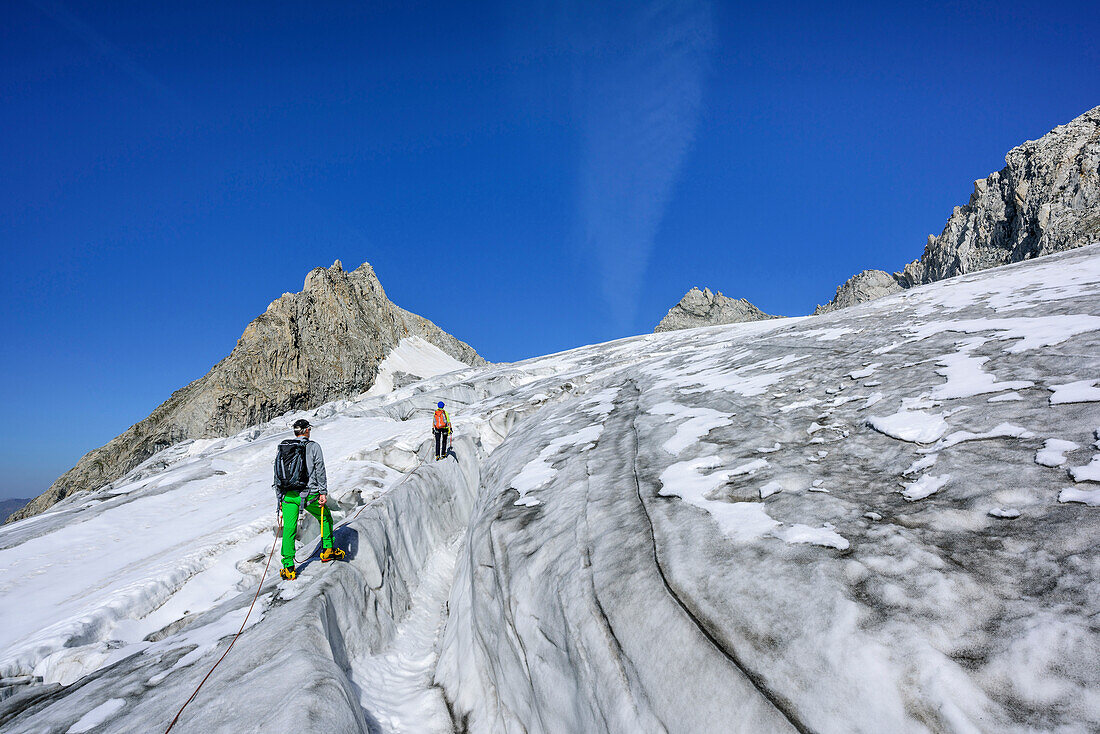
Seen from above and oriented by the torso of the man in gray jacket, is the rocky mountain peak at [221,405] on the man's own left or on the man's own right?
on the man's own left

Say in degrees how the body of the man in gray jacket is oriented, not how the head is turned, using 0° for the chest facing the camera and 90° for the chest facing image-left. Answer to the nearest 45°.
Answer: approximately 225°
